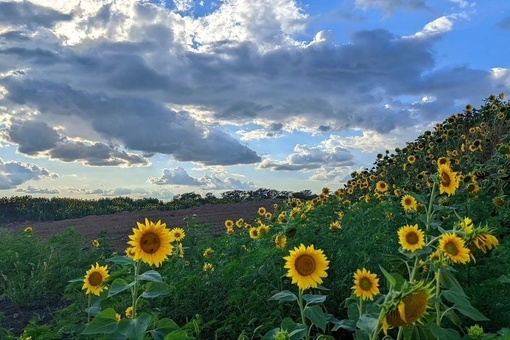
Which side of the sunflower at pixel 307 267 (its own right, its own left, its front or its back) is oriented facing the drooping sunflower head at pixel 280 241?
back

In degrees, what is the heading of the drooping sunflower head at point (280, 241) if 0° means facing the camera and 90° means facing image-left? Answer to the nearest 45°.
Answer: approximately 0°

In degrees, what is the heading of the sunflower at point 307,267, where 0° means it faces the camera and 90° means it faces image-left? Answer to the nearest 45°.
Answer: approximately 0°

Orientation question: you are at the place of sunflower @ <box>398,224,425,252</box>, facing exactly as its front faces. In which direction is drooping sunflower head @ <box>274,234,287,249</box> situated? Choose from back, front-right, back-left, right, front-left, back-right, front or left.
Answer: back-right

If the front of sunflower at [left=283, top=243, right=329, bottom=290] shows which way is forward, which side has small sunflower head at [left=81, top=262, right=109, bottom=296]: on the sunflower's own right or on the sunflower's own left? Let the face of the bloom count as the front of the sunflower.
on the sunflower's own right

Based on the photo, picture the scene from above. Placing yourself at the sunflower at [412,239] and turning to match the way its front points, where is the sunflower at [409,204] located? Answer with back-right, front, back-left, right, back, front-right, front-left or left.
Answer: back

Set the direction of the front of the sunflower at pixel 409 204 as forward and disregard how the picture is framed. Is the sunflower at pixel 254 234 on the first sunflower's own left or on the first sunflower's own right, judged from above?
on the first sunflower's own right
